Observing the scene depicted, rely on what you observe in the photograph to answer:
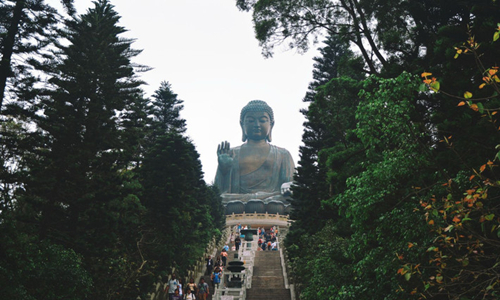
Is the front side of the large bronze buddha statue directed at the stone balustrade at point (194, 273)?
yes

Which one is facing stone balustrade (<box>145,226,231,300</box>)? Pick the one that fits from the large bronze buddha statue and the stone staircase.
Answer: the large bronze buddha statue

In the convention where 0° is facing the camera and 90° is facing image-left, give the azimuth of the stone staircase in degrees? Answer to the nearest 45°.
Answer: approximately 0°

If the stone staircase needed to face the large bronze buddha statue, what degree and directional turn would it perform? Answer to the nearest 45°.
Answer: approximately 180°

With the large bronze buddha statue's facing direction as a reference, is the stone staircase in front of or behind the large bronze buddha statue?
in front

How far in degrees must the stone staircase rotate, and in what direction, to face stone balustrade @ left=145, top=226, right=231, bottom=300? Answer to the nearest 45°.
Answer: approximately 135° to its right

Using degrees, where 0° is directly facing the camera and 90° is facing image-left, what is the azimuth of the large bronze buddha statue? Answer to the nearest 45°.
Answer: approximately 0°
